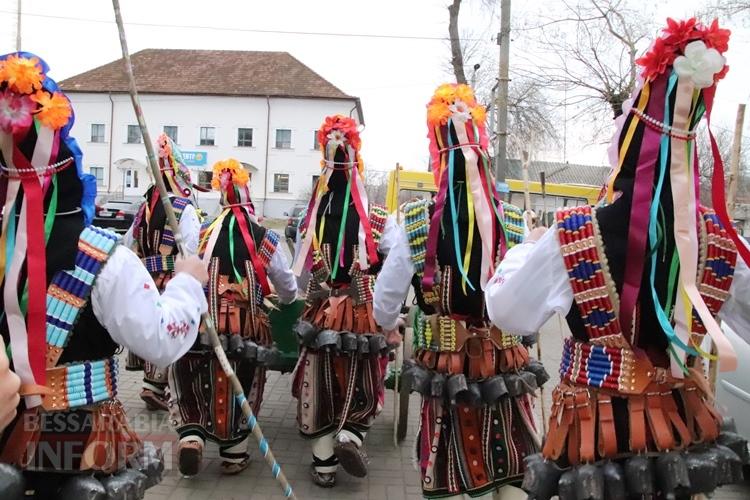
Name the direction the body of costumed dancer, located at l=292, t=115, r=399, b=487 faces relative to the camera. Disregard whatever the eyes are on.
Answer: away from the camera

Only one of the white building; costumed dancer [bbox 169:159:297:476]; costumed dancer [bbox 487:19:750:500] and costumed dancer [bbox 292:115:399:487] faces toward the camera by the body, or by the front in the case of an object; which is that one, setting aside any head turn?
the white building

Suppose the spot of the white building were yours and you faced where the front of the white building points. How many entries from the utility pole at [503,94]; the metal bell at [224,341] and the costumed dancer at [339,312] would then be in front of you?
3

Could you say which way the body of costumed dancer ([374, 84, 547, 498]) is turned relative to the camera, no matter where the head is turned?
away from the camera

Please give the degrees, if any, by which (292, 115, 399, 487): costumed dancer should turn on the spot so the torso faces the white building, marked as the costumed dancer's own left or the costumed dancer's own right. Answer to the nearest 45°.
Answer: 0° — they already face it

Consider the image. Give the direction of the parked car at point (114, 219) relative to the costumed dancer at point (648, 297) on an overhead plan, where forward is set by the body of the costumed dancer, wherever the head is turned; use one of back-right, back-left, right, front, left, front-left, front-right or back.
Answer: front-left

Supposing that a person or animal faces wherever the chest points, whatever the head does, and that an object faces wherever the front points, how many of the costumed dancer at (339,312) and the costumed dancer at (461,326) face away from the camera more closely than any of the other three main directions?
2

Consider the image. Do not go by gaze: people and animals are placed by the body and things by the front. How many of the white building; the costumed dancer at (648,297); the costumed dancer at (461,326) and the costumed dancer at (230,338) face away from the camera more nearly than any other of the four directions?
3

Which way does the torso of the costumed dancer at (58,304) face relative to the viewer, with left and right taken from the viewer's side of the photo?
facing away from the viewer and to the right of the viewer

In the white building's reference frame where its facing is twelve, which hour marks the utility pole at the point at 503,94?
The utility pole is roughly at 12 o'clock from the white building.

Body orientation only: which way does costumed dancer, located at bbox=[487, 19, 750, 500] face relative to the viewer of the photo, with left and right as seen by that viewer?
facing away from the viewer

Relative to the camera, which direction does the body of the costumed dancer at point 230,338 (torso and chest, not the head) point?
away from the camera

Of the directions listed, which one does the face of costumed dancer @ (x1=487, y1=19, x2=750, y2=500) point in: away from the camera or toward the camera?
away from the camera
